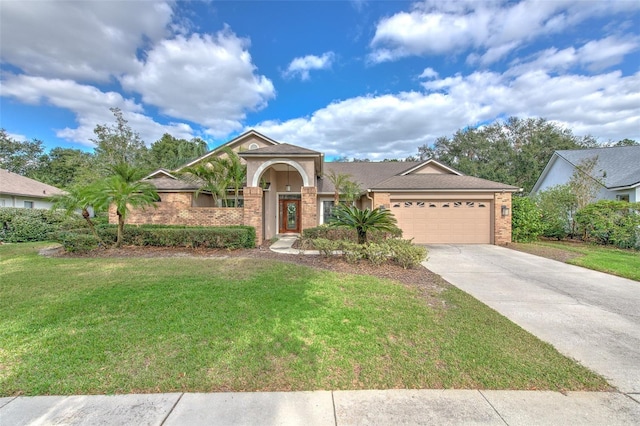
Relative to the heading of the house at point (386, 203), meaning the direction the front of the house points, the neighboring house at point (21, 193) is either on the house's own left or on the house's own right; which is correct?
on the house's own right

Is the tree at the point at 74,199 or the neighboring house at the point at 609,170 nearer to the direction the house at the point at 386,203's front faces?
the tree

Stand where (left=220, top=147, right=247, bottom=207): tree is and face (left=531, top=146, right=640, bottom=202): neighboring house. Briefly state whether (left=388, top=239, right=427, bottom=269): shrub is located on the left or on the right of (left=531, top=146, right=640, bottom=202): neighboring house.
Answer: right

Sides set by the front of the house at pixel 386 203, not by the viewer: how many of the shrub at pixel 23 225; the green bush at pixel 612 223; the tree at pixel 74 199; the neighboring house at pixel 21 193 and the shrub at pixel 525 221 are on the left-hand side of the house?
2

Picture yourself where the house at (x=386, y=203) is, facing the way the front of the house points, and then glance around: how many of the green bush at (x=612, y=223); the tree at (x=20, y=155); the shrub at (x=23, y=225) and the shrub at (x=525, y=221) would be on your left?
2

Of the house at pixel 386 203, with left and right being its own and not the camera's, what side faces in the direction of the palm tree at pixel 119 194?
right

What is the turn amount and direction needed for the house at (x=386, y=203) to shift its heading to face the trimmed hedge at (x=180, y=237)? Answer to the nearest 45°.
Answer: approximately 90° to its right

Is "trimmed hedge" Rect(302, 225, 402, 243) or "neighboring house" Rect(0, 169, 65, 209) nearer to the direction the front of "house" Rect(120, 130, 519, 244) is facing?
the trimmed hedge

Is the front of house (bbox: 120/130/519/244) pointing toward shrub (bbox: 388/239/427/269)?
yes

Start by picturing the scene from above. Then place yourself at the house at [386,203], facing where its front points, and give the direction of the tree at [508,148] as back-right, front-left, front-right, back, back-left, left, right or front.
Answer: back-left

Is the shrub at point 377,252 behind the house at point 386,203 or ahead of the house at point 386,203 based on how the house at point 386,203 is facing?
ahead

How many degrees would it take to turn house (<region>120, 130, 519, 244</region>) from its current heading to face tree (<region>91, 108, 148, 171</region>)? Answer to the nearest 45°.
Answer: approximately 135° to its right

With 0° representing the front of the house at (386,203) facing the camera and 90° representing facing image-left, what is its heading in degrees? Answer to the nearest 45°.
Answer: approximately 0°

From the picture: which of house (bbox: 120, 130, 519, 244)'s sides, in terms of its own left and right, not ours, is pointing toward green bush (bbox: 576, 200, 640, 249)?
left

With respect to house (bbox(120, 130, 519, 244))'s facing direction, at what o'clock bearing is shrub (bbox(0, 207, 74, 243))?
The shrub is roughly at 3 o'clock from the house.

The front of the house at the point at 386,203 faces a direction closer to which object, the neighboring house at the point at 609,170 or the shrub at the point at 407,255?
the shrub

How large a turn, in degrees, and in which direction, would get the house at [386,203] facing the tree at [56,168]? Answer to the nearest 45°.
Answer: approximately 135° to its right
